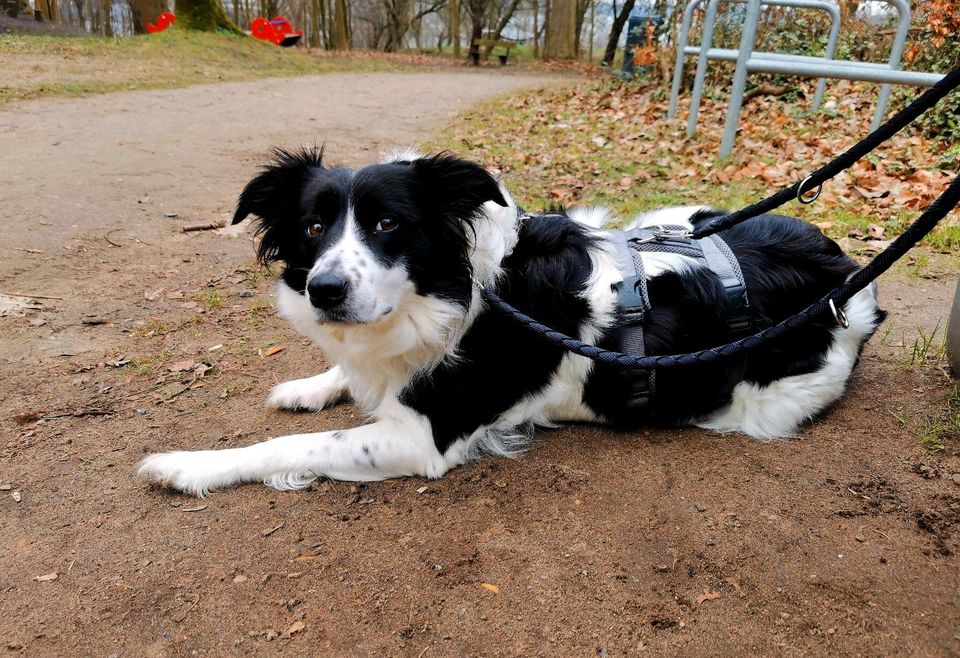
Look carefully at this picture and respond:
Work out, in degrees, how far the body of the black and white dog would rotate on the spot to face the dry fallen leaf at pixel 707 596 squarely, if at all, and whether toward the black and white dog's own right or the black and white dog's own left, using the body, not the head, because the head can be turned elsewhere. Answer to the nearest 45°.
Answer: approximately 135° to the black and white dog's own left

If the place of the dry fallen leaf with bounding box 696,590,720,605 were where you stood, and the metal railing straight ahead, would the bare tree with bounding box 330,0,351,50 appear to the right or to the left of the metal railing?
left

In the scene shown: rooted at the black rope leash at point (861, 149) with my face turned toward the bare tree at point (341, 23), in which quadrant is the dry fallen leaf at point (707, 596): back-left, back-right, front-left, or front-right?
back-left

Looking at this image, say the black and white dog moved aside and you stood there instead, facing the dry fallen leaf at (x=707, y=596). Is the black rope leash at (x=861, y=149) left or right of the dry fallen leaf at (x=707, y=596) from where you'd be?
left

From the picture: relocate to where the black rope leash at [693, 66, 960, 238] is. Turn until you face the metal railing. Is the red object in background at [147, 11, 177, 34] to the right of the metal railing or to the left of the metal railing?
left

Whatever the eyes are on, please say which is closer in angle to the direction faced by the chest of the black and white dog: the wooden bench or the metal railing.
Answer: the wooden bench

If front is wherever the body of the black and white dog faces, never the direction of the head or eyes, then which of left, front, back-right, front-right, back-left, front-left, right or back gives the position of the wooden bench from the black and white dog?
right

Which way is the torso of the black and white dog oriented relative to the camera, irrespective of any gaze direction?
to the viewer's left

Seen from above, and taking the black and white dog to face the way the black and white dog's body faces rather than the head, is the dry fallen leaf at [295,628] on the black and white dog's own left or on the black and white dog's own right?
on the black and white dog's own left

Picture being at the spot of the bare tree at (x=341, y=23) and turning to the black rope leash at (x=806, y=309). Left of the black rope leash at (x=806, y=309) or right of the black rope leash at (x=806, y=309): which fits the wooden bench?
left

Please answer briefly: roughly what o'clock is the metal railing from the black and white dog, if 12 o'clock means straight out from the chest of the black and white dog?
The metal railing is roughly at 4 o'clock from the black and white dog.

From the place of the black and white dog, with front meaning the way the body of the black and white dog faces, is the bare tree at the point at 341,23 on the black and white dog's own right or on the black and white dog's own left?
on the black and white dog's own right

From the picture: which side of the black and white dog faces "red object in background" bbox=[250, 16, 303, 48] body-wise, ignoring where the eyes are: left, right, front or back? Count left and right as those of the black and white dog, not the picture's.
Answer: right
